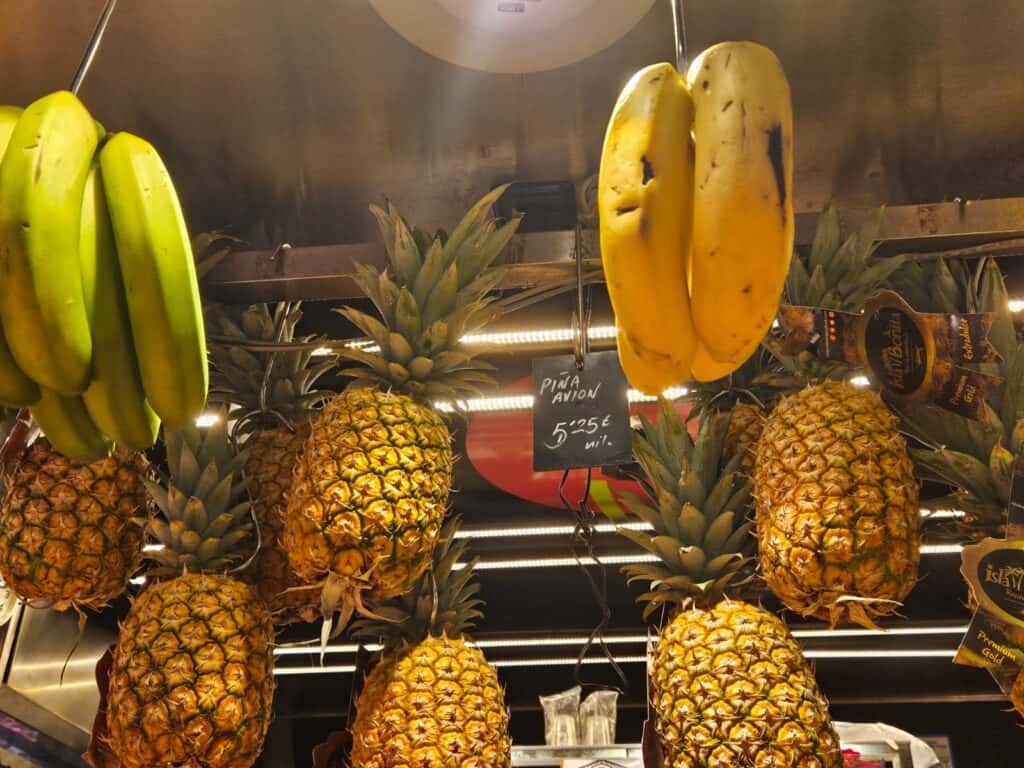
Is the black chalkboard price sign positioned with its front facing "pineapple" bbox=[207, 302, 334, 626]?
no

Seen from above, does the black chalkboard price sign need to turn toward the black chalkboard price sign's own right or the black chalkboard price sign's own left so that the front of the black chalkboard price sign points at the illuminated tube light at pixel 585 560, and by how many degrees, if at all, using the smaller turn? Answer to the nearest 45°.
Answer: approximately 180°

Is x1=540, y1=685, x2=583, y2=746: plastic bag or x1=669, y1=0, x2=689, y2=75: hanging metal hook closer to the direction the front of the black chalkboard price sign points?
the hanging metal hook

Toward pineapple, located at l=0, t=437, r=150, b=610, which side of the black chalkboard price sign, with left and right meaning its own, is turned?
right

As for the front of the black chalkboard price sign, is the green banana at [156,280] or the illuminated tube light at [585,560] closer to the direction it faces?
the green banana

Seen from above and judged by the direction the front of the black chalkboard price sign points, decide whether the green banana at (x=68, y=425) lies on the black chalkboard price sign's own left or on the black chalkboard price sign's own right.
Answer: on the black chalkboard price sign's own right

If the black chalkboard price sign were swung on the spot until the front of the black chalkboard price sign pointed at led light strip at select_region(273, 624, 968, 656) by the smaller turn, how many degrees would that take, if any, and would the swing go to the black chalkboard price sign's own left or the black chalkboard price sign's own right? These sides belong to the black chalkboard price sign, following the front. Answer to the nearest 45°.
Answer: approximately 180°

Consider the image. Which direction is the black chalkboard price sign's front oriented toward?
toward the camera

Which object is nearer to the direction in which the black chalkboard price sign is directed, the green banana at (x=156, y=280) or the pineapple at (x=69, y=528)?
the green banana

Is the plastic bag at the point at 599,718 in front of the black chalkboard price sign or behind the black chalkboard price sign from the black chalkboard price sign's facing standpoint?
behind

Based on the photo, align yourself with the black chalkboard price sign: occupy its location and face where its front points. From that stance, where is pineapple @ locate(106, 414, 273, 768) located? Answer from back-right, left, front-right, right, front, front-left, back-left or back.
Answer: right
